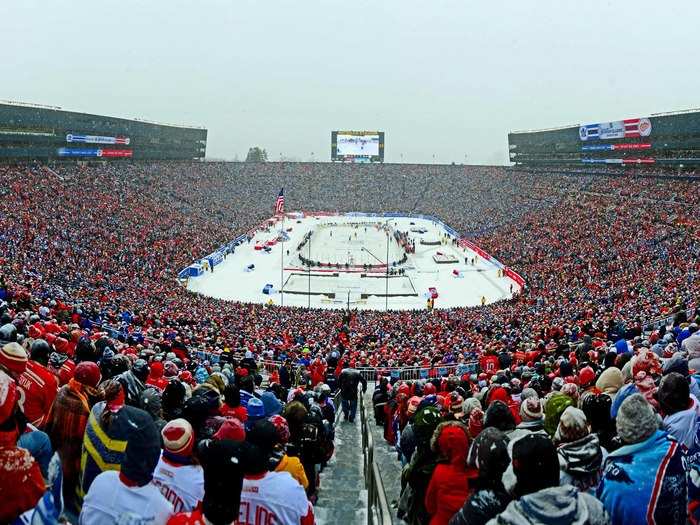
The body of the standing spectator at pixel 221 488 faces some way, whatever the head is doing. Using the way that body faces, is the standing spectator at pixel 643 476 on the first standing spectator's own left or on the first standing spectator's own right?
on the first standing spectator's own right

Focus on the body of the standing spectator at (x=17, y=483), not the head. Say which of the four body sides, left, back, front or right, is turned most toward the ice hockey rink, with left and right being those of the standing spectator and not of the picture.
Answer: front

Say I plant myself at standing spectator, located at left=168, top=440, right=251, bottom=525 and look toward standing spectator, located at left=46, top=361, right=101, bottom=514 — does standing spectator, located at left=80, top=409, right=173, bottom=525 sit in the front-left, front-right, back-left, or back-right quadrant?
front-left

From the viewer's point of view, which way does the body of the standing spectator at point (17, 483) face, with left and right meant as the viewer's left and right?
facing away from the viewer and to the right of the viewer

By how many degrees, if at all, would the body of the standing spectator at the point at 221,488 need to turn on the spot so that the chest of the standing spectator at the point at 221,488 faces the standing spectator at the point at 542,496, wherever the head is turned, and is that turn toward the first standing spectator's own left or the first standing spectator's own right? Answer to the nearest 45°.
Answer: approximately 90° to the first standing spectator's own right

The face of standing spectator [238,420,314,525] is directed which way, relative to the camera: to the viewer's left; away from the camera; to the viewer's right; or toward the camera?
away from the camera

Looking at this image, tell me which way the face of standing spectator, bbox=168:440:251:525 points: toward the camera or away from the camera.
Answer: away from the camera

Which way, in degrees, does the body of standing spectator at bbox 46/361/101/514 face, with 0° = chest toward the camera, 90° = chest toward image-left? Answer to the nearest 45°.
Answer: approximately 225°

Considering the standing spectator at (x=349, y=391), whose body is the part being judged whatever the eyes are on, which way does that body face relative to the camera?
away from the camera

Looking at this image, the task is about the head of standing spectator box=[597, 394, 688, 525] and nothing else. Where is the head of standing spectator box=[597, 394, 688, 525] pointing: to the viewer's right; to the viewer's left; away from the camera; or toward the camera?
away from the camera

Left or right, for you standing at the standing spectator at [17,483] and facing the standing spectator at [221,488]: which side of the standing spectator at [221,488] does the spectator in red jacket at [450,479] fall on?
left

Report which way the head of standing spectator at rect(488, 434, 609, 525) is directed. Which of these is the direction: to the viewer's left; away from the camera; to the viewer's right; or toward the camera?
away from the camera

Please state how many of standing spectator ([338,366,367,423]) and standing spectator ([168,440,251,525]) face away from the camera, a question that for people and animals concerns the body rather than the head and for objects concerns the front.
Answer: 2
